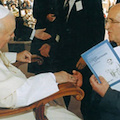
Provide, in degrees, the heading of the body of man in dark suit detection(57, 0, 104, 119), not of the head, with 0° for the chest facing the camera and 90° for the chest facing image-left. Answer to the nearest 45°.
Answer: approximately 45°

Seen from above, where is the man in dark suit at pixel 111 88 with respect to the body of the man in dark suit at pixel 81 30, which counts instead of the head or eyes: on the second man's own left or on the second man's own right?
on the second man's own left

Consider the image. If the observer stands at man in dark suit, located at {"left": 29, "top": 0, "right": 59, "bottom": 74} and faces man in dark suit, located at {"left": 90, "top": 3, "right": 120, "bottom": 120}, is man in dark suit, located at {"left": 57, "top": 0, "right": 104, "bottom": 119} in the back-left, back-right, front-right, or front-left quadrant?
front-left

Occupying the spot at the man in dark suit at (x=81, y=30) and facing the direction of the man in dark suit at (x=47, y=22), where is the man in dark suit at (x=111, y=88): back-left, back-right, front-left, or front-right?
back-left

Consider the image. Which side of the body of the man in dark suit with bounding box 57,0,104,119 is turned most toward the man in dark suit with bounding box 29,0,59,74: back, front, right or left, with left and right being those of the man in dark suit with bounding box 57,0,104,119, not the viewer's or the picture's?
right
